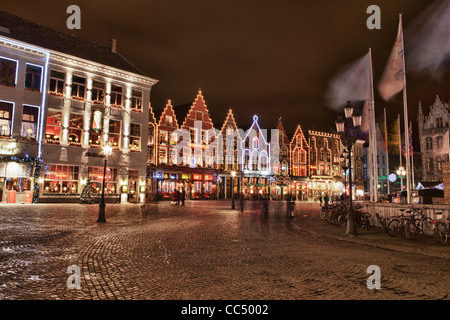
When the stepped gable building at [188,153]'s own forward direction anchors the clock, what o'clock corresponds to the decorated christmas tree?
The decorated christmas tree is roughly at 1 o'clock from the stepped gable building.

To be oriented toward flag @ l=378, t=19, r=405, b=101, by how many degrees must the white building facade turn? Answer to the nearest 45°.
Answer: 0° — it already faces it

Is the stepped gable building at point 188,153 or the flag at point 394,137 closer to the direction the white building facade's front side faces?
the flag

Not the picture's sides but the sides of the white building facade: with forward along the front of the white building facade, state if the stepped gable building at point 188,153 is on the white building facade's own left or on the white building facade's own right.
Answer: on the white building facade's own left

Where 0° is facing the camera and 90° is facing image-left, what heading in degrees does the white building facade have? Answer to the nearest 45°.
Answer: approximately 315°

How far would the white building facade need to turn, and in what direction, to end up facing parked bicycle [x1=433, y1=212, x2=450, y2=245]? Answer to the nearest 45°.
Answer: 0° — it already faces it

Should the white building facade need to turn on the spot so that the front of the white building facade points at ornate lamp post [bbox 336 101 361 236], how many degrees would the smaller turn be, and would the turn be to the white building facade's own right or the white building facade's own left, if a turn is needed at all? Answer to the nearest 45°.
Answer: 0° — it already faces it

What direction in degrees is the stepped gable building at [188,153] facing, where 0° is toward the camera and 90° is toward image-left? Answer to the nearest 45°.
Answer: approximately 0°

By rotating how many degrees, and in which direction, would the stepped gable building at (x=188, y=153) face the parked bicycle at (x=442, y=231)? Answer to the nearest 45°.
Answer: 0° — it already faces it

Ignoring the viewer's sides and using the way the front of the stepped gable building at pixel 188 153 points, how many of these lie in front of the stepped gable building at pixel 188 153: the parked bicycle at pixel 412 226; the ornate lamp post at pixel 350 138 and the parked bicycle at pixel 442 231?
3
